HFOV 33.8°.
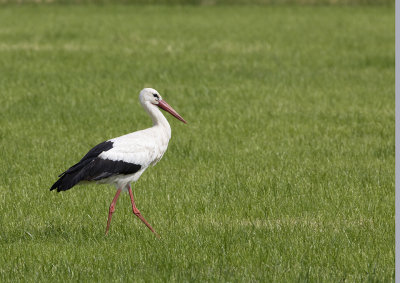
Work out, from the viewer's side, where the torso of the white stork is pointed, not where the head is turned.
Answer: to the viewer's right
